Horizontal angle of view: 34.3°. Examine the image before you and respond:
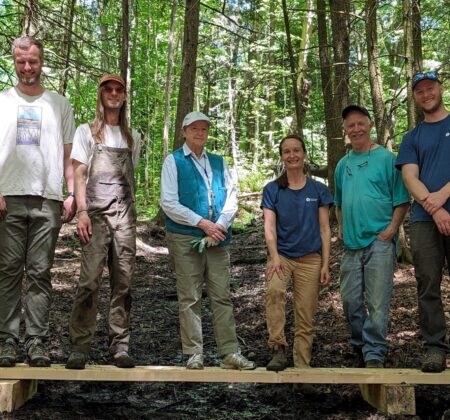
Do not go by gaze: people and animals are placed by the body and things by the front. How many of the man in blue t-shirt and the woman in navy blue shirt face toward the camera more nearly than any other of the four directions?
2

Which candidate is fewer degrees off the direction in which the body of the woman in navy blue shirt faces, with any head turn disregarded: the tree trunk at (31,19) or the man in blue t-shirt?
the man in blue t-shirt

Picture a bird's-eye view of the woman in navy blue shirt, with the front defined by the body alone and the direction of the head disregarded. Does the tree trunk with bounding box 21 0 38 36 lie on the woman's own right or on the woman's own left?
on the woman's own right

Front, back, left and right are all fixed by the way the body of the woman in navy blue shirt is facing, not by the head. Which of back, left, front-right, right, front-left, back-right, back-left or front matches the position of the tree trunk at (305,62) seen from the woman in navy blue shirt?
back

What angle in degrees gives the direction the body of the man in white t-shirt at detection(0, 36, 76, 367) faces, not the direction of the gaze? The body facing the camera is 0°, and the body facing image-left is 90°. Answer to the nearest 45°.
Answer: approximately 0°

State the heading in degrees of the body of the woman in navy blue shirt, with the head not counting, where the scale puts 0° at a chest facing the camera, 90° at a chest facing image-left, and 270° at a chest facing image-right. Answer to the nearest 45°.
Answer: approximately 0°

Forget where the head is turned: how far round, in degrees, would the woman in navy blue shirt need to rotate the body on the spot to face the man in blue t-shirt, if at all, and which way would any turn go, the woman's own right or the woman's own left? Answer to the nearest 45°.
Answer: approximately 90° to the woman's own left

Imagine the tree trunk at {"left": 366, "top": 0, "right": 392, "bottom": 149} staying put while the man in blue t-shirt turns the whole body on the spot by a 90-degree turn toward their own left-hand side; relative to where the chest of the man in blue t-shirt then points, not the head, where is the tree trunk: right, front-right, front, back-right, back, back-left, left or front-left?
left

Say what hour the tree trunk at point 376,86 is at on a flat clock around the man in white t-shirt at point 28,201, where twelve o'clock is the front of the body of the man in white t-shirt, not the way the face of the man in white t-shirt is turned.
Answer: The tree trunk is roughly at 8 o'clock from the man in white t-shirt.
